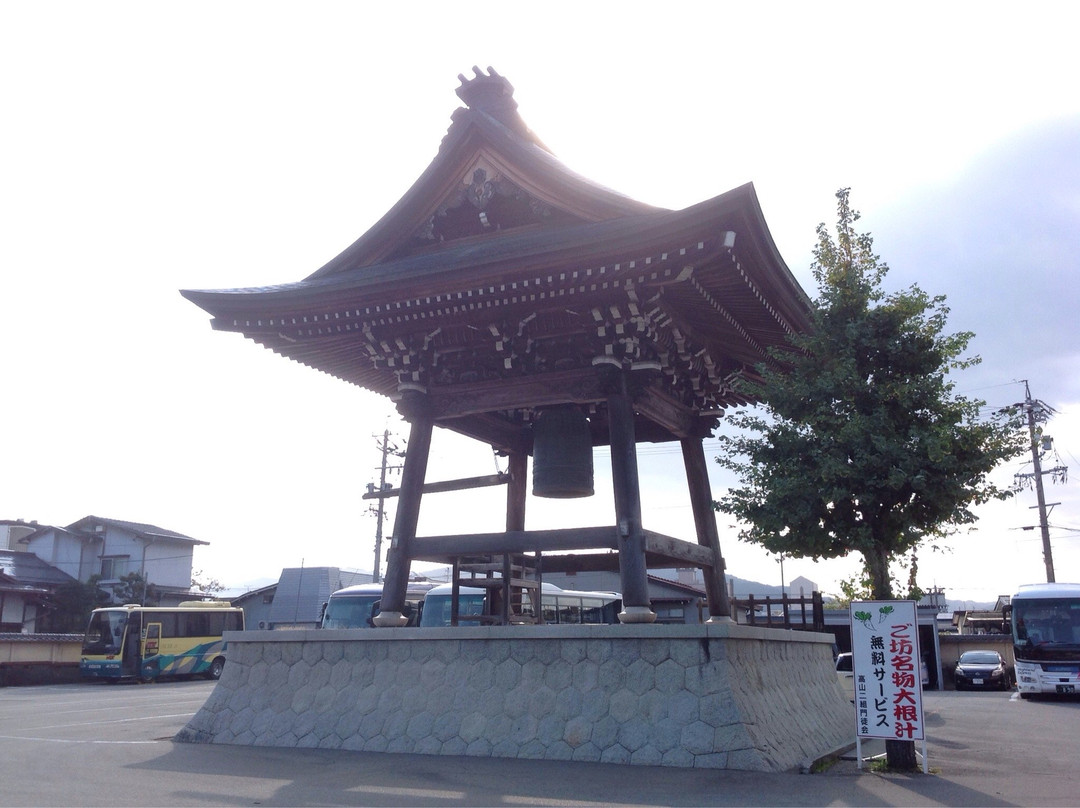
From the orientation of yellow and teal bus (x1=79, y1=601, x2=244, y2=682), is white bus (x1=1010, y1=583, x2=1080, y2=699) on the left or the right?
on its left

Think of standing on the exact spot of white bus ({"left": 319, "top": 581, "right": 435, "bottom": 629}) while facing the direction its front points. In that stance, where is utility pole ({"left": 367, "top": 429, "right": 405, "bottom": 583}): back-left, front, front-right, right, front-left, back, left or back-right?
back-right

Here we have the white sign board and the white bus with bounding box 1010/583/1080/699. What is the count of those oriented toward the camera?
2

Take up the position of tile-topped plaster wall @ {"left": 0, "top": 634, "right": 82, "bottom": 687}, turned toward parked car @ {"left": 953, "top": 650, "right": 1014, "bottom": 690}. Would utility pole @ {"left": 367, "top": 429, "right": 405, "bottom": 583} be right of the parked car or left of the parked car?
left

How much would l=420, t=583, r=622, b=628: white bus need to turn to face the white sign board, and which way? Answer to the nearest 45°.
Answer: approximately 45° to its left

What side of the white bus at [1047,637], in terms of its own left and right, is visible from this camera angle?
front

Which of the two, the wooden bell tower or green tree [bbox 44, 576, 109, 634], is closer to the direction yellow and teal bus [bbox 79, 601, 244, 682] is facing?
the wooden bell tower

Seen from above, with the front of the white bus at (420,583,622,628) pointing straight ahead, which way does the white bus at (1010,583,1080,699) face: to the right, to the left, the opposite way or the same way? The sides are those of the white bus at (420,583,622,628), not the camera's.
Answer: the same way

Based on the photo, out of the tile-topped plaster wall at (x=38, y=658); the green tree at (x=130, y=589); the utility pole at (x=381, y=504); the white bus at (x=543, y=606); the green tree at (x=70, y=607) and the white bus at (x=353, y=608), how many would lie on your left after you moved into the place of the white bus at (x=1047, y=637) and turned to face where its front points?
0

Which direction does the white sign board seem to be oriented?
toward the camera

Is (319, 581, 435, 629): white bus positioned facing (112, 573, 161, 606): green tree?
no

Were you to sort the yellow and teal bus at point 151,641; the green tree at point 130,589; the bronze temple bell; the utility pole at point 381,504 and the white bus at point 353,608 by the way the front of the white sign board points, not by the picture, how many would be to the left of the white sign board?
0

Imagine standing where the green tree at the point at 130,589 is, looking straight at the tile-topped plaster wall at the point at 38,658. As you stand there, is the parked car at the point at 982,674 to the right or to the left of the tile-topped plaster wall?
left

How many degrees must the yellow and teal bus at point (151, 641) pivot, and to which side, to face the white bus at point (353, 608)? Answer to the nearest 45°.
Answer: approximately 90° to its left

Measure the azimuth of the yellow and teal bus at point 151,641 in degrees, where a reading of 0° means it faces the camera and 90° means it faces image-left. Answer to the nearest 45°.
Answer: approximately 45°
